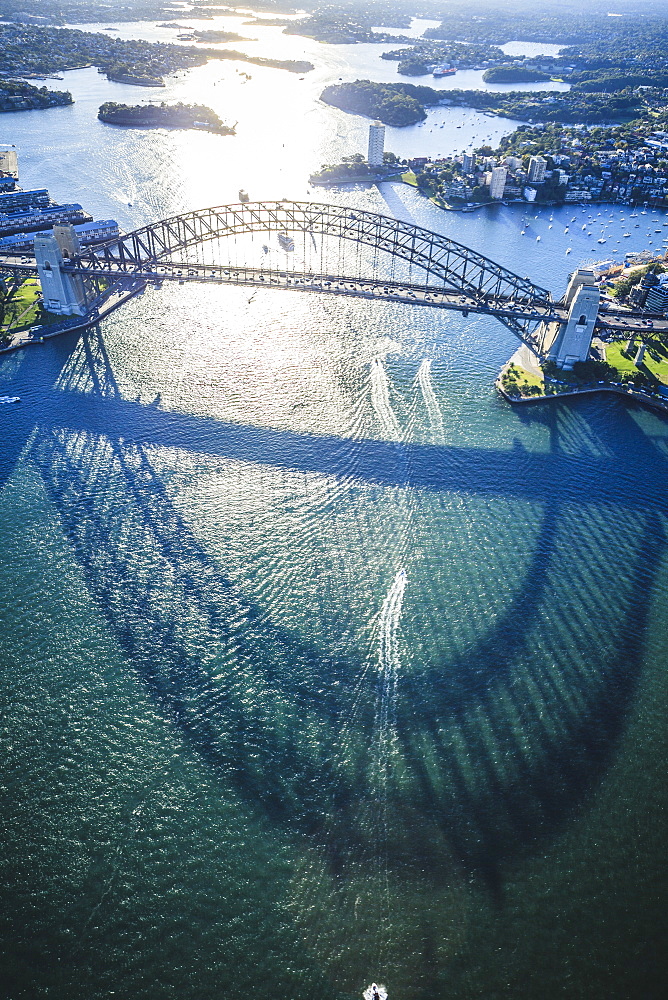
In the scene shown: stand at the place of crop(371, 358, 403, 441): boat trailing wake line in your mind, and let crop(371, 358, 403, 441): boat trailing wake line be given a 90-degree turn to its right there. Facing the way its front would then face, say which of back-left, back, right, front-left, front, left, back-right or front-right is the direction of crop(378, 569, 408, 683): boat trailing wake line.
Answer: right

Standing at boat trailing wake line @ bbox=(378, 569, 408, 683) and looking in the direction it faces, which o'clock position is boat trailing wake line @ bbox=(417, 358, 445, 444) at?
boat trailing wake line @ bbox=(417, 358, 445, 444) is roughly at 12 o'clock from boat trailing wake line @ bbox=(378, 569, 408, 683).

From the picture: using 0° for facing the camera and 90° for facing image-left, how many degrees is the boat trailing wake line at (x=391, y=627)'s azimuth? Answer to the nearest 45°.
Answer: approximately 180°

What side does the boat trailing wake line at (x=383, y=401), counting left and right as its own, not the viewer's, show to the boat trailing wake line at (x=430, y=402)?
right

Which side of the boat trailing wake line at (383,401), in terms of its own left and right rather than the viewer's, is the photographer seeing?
back
